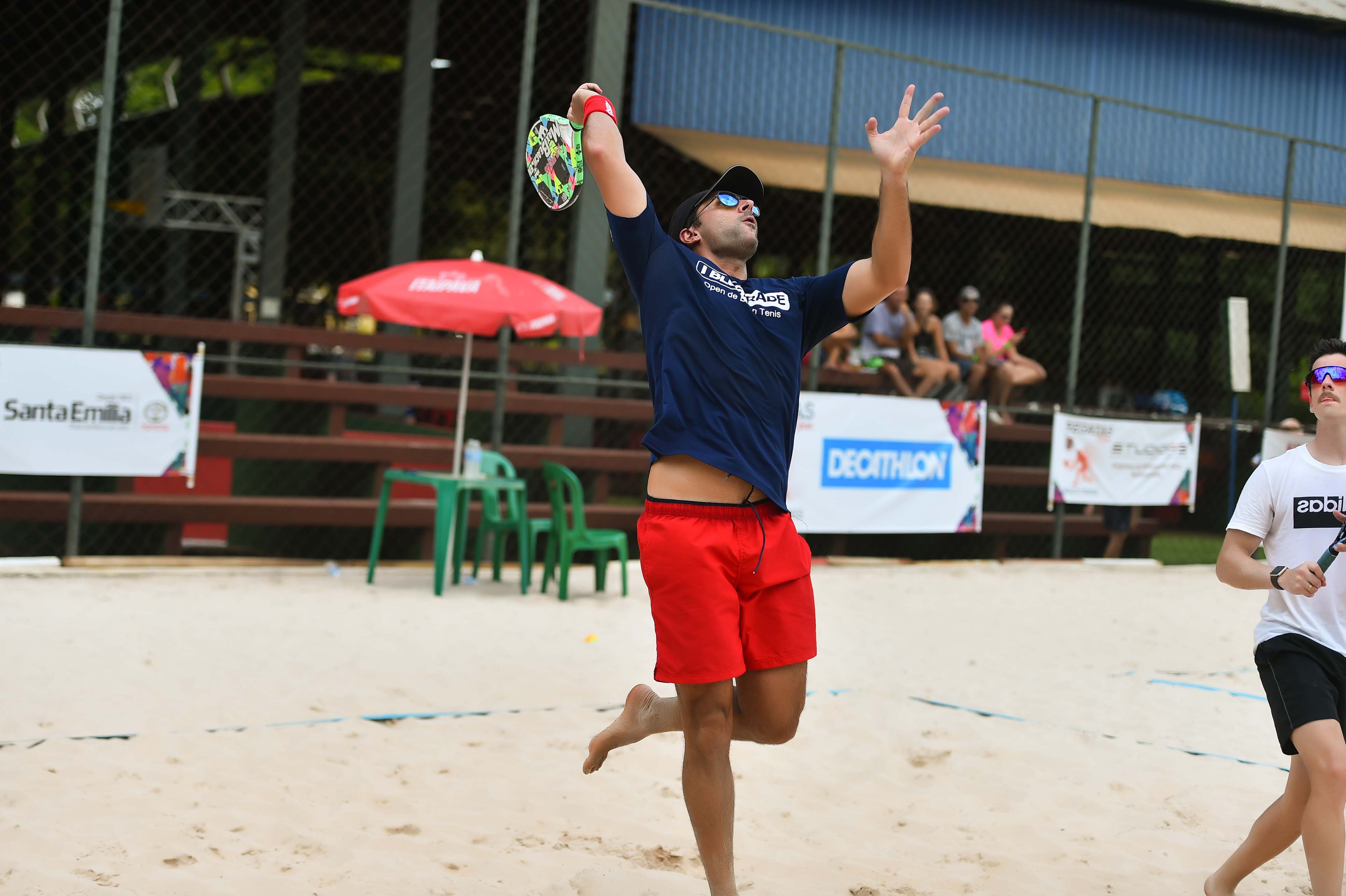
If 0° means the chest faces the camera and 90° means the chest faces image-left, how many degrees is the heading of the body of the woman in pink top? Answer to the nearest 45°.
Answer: approximately 315°

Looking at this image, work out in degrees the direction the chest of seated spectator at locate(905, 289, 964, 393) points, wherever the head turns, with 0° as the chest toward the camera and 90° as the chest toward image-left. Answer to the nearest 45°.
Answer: approximately 315°

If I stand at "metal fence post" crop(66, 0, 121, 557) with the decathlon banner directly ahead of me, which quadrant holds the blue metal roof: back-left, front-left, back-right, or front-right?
front-left

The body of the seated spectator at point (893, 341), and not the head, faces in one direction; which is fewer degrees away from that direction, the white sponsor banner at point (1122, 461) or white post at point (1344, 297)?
the white sponsor banner

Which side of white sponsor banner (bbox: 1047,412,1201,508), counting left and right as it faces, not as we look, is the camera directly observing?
front

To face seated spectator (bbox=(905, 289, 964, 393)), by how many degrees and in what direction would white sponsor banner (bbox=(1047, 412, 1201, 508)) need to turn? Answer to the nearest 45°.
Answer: approximately 90° to its right

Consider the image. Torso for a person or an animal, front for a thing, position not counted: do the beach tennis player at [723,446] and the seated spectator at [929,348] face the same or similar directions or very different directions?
same or similar directions

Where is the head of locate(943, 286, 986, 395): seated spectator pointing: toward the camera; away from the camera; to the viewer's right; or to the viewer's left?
toward the camera

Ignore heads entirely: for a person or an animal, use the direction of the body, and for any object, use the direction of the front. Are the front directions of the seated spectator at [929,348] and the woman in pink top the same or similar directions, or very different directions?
same or similar directions

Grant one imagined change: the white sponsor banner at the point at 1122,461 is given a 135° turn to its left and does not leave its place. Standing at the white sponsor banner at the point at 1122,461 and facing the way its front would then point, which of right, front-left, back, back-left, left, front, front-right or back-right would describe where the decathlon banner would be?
back

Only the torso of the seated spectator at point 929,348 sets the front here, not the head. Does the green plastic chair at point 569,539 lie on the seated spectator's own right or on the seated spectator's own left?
on the seated spectator's own right

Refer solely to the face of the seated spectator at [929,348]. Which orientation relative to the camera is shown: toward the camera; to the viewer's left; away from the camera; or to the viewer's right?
toward the camera
